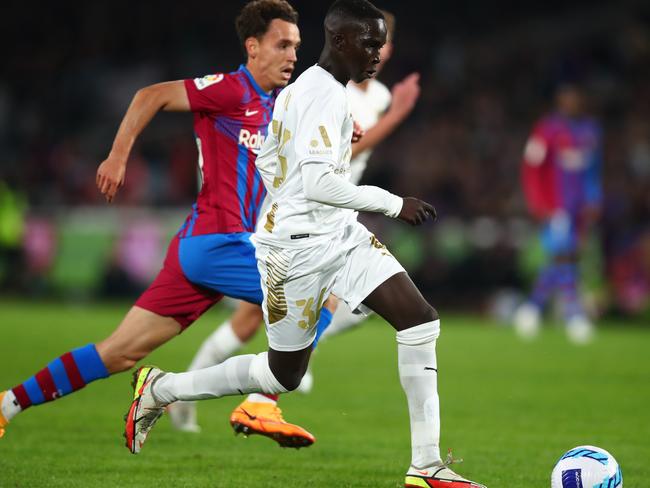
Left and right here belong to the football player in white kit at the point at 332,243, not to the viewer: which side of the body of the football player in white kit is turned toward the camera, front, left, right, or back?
right

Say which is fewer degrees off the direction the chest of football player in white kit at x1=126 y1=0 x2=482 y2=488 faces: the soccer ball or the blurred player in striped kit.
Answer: the soccer ball

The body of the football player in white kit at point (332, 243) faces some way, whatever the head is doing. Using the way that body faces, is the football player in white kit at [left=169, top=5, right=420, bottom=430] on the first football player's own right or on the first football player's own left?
on the first football player's own left

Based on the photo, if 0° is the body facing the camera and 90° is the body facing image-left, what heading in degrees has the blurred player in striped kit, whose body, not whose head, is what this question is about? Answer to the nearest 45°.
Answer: approximately 0°

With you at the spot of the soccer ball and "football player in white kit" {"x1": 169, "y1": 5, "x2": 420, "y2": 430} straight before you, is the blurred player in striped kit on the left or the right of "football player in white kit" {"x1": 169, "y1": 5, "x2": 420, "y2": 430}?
right

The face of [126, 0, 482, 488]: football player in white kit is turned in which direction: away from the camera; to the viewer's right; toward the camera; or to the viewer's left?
to the viewer's right

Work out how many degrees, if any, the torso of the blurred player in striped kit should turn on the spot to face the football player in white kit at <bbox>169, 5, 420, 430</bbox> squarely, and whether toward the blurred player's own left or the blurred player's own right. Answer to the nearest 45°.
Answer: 0° — they already face them

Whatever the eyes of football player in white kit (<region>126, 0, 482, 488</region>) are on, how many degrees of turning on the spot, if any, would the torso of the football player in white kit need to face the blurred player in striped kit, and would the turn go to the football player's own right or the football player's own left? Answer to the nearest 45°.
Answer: approximately 90° to the football player's own left

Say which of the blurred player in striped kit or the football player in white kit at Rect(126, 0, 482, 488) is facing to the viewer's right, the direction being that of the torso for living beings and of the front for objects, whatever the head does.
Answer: the football player in white kit

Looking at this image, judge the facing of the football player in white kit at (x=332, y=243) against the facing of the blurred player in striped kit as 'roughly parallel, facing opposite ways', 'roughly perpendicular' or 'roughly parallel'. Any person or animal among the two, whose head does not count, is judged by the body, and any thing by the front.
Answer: roughly perpendicular
